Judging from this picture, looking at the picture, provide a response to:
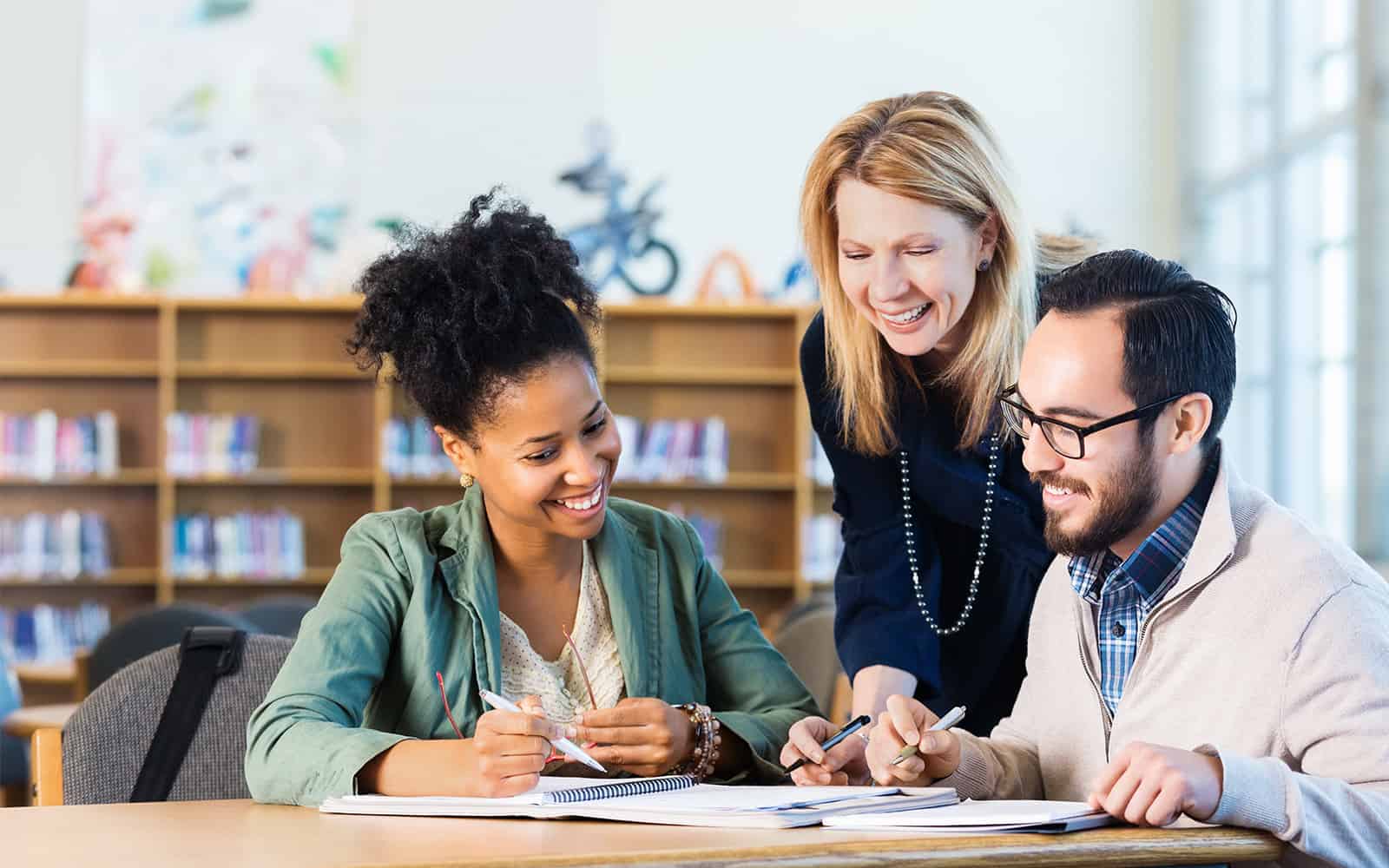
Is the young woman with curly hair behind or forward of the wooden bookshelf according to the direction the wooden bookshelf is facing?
forward

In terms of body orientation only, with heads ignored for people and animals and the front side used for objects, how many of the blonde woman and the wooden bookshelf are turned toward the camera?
2

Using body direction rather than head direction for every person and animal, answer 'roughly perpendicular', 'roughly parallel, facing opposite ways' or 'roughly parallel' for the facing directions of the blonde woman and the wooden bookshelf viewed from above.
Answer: roughly parallel

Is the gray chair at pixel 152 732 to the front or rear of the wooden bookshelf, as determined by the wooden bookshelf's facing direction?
to the front

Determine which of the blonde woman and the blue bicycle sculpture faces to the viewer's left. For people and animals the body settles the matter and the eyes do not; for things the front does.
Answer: the blue bicycle sculpture

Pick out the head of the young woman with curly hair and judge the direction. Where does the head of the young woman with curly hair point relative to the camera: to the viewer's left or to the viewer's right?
to the viewer's right

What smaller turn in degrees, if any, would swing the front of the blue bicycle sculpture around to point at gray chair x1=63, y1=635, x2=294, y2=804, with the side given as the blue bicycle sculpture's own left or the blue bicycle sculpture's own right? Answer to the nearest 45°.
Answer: approximately 90° to the blue bicycle sculpture's own left

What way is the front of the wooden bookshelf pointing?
toward the camera

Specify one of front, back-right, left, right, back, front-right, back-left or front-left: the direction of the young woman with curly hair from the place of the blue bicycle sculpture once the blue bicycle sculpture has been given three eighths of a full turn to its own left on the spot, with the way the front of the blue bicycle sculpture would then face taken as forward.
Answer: front-right

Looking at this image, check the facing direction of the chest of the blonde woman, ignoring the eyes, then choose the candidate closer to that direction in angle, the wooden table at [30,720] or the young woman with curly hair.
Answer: the young woman with curly hair

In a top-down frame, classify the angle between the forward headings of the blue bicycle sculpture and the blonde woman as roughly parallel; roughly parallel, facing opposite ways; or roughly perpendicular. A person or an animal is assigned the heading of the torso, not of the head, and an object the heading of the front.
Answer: roughly perpendicular

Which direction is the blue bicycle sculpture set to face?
to the viewer's left
